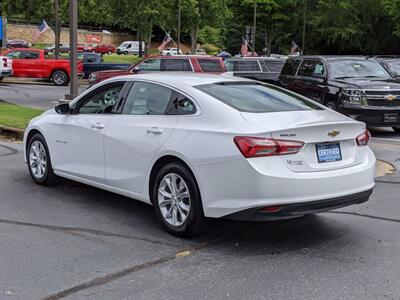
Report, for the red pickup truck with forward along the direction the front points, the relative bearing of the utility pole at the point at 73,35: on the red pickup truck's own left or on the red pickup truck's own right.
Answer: on the red pickup truck's own left

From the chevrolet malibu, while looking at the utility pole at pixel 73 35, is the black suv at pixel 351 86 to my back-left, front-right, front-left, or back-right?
front-right

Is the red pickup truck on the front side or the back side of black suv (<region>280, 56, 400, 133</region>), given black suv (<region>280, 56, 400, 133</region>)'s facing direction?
on the back side

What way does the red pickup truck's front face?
to the viewer's left

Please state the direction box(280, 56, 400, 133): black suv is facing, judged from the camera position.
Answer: facing the viewer and to the right of the viewer

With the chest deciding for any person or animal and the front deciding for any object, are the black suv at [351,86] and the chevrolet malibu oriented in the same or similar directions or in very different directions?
very different directions

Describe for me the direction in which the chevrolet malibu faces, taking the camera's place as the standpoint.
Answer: facing away from the viewer and to the left of the viewer

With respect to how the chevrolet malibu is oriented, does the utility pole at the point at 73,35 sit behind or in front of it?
in front

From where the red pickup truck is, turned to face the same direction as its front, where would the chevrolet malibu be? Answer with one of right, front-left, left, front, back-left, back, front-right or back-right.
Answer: left

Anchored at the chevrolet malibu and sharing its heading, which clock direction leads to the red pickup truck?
The red pickup truck is roughly at 1 o'clock from the chevrolet malibu.

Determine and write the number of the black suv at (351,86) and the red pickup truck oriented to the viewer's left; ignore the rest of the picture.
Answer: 1

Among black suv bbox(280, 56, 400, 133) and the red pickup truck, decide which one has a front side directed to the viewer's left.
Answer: the red pickup truck

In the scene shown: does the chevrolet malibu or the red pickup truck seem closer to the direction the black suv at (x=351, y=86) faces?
the chevrolet malibu
